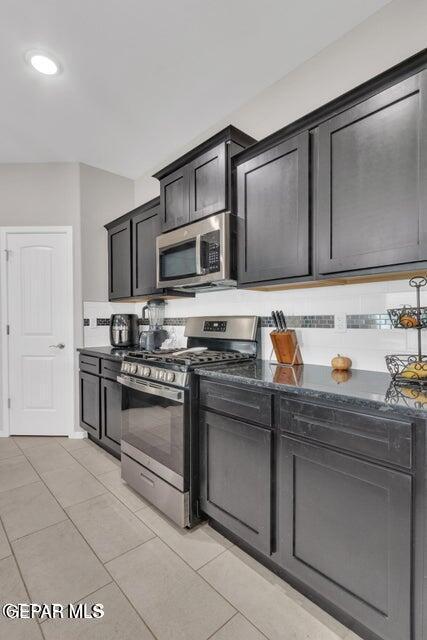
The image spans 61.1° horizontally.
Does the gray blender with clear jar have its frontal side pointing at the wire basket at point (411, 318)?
no

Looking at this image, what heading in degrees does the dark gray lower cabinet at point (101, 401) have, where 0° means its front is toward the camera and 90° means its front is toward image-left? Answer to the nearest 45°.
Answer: approximately 45°

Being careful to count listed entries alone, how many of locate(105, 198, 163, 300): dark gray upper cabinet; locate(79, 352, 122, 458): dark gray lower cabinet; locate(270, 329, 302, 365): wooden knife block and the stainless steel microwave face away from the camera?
0

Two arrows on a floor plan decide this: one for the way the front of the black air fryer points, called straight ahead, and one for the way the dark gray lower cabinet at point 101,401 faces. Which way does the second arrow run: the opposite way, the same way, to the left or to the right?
the same way

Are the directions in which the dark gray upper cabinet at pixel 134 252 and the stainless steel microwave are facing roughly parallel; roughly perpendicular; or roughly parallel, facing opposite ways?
roughly parallel

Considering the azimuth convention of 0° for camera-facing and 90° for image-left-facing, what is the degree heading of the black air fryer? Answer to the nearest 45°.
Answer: approximately 45°

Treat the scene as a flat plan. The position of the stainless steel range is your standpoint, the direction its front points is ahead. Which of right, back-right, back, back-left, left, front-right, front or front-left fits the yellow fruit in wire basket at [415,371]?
left

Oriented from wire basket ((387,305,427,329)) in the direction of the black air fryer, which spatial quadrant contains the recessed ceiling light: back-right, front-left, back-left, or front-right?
front-left

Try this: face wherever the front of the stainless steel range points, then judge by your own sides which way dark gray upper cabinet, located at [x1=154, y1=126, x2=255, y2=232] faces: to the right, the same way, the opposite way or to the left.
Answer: the same way

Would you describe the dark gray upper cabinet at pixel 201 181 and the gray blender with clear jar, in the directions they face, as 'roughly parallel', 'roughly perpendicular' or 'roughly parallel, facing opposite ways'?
roughly parallel

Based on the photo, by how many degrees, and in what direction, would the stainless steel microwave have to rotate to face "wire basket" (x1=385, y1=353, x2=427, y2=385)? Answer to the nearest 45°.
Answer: approximately 90° to its left

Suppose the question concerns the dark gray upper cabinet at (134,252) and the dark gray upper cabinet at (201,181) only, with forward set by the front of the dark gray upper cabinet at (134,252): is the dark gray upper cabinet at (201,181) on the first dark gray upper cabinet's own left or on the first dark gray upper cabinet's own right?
on the first dark gray upper cabinet's own left

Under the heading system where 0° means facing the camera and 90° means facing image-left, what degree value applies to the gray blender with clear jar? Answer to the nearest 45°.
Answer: approximately 45°

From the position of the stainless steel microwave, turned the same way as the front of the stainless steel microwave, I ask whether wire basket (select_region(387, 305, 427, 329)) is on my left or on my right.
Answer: on my left

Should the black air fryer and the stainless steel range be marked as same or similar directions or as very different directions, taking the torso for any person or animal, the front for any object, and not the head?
same or similar directions

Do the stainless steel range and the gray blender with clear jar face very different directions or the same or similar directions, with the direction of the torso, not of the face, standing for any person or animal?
same or similar directions

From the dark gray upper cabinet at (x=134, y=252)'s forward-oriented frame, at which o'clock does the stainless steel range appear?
The stainless steel range is roughly at 10 o'clock from the dark gray upper cabinet.

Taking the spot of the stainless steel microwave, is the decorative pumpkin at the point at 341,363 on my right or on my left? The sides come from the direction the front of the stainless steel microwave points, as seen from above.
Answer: on my left

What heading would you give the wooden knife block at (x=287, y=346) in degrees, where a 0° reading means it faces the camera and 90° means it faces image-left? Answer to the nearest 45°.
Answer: approximately 45°
